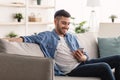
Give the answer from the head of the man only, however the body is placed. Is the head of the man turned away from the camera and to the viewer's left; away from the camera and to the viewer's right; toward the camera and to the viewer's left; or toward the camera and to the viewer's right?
toward the camera and to the viewer's right

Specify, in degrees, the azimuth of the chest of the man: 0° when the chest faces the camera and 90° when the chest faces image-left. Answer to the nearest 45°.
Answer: approximately 315°

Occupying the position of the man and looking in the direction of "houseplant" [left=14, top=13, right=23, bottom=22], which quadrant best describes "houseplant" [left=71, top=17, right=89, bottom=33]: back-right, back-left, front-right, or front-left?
front-right

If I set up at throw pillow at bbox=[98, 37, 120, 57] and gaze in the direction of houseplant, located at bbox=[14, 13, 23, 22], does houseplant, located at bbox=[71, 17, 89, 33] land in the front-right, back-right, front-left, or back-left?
front-right

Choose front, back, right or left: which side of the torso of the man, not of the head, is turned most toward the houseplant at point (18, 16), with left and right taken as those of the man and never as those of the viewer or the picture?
back

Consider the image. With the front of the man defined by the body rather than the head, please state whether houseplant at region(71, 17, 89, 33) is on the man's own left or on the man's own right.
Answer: on the man's own left
